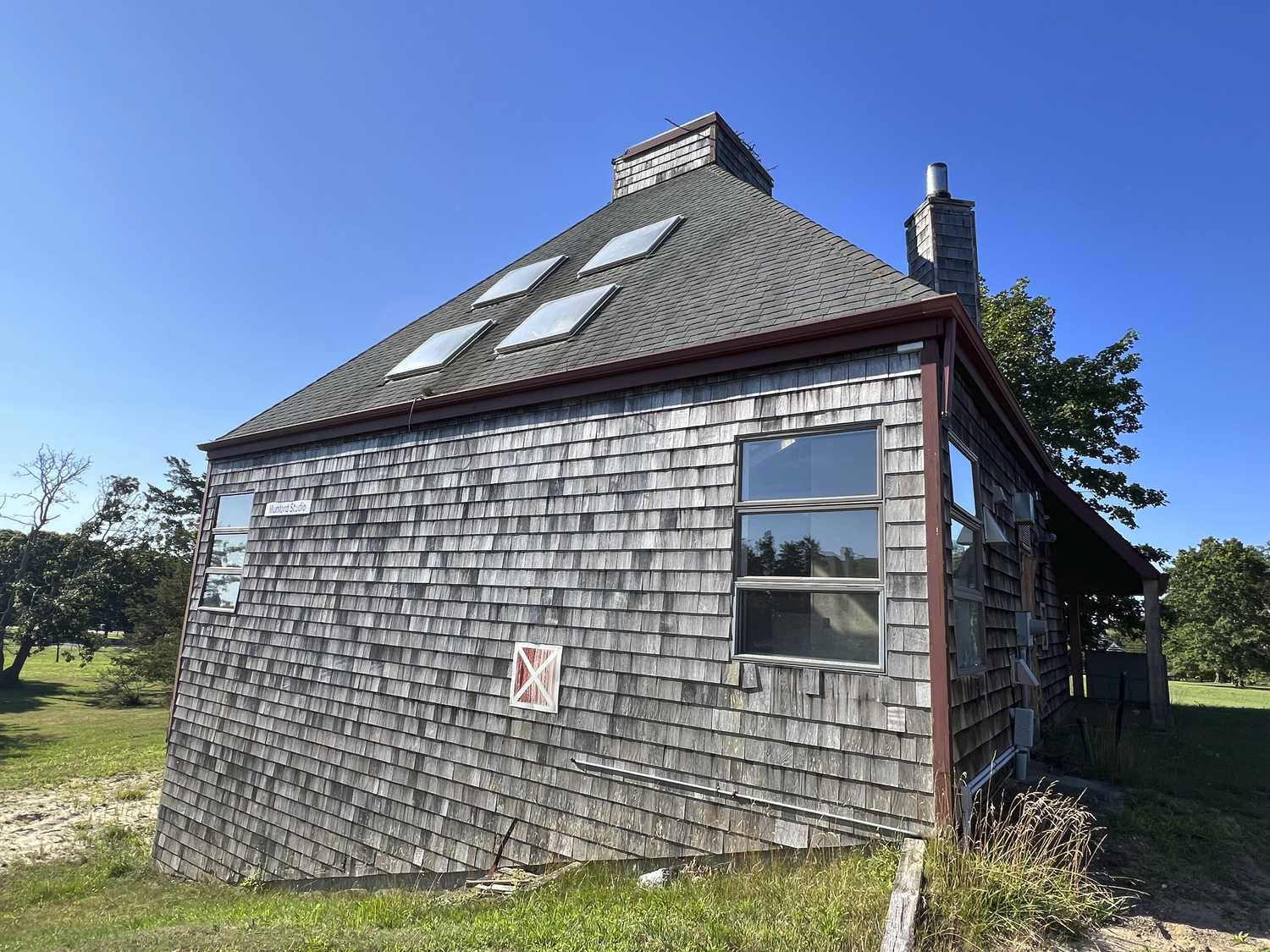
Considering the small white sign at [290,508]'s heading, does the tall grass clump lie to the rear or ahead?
ahead

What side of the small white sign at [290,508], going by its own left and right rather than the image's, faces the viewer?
front

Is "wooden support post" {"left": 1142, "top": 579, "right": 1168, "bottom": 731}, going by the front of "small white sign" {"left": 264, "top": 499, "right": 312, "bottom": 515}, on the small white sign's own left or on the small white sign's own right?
on the small white sign's own left

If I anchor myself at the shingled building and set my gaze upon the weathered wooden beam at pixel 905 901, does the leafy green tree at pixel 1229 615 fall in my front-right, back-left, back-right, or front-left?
back-left

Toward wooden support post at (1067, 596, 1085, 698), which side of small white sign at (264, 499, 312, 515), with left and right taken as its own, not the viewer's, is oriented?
left

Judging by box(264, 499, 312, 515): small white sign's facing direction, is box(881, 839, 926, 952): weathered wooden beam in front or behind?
in front

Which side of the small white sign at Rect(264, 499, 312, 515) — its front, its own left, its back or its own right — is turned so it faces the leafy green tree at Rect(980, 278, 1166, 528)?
back

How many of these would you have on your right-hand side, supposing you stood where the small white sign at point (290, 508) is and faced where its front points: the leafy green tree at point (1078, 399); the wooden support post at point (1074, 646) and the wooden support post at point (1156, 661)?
0

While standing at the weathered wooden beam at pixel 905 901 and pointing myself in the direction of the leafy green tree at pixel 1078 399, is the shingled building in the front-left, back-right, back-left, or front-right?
front-left

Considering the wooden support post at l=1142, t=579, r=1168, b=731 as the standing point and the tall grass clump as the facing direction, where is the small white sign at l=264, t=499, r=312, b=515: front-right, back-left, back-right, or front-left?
front-right
